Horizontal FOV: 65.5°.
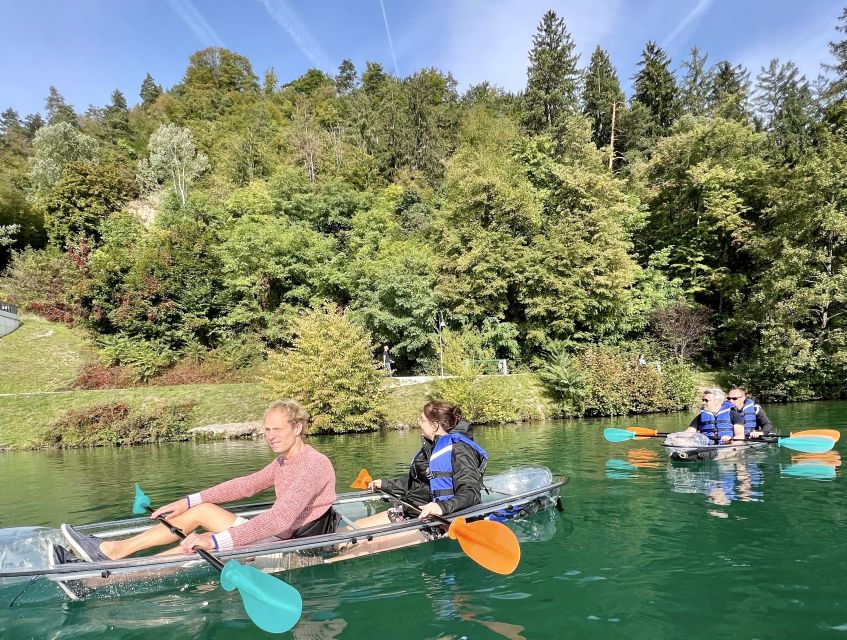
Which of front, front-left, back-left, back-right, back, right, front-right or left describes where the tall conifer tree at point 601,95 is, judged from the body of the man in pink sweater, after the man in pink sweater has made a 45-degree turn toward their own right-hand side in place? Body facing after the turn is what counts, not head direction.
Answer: back-right

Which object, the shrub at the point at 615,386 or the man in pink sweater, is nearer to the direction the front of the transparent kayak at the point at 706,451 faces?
the man in pink sweater

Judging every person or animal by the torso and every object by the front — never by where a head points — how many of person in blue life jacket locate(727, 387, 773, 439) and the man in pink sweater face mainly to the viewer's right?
0

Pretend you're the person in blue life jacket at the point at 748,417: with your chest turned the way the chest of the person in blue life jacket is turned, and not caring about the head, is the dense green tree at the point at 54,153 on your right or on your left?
on your right

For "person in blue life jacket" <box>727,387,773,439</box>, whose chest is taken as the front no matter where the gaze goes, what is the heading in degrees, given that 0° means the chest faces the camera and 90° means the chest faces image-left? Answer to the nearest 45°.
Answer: approximately 45°

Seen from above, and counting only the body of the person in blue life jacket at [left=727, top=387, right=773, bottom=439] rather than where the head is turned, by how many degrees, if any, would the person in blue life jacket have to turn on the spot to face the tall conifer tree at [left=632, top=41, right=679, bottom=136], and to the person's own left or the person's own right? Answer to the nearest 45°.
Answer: approximately 135° to the person's own right

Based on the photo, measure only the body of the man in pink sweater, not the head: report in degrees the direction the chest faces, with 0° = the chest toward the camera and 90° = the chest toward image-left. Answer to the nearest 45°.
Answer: approximately 45°

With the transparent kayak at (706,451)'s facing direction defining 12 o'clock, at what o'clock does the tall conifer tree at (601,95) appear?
The tall conifer tree is roughly at 4 o'clock from the transparent kayak.

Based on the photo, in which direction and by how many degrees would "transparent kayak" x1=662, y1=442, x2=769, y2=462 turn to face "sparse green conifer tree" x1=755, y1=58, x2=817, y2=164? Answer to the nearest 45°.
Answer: approximately 135° to its right

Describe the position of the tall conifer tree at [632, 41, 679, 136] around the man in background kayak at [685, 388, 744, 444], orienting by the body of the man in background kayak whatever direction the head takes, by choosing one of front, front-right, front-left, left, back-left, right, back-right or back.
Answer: back-right
